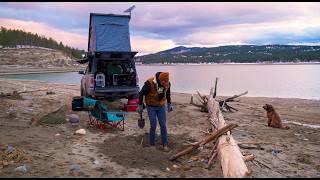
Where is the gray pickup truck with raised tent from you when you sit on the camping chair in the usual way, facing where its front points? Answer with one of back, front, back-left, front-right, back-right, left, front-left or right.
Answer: back-left

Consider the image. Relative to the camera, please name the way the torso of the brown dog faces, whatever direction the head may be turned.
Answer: to the viewer's left

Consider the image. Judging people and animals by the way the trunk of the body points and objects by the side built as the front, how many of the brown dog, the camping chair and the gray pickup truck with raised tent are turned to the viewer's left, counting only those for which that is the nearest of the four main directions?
1

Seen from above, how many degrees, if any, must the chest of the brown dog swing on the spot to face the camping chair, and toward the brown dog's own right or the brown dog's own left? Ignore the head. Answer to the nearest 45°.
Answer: approximately 45° to the brown dog's own left

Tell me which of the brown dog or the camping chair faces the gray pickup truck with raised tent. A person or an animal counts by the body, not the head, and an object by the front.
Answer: the brown dog

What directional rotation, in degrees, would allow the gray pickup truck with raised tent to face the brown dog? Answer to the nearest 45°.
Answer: approximately 135° to its right

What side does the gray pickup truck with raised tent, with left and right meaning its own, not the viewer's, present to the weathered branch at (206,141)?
back

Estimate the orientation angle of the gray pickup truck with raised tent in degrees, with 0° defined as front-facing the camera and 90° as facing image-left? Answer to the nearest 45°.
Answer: approximately 180°

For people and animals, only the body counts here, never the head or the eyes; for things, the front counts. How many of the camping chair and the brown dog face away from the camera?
0

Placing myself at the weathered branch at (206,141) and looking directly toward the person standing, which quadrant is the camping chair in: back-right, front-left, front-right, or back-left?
front-right

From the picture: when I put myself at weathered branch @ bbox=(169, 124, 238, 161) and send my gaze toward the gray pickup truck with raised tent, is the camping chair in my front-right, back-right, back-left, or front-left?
front-left

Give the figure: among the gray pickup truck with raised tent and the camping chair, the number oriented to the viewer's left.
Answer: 0

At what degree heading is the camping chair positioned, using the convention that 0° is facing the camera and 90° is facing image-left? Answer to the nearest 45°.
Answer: approximately 315°

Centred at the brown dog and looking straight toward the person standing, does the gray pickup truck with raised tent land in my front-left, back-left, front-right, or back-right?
front-right

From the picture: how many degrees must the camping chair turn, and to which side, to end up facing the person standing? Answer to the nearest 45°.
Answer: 0° — it already faces them

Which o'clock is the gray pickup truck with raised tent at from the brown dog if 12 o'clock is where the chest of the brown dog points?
The gray pickup truck with raised tent is roughly at 12 o'clock from the brown dog.
